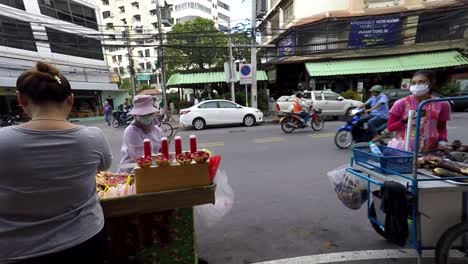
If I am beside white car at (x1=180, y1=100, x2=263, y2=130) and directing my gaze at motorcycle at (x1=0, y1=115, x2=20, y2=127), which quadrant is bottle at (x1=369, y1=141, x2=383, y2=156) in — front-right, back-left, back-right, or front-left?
back-left

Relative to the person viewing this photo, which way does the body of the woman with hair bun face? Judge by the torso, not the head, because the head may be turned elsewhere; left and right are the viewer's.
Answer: facing away from the viewer

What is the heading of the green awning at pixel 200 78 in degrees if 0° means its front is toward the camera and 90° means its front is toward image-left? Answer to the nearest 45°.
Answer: approximately 0°

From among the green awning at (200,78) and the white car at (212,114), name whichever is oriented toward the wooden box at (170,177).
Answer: the green awning

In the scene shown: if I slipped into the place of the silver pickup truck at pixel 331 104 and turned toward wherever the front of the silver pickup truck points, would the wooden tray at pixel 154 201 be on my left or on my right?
on my right

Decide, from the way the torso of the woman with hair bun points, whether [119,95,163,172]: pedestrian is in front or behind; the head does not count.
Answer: in front

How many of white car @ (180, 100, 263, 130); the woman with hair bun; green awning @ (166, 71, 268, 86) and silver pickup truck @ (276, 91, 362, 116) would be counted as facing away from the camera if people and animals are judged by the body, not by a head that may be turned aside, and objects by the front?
1

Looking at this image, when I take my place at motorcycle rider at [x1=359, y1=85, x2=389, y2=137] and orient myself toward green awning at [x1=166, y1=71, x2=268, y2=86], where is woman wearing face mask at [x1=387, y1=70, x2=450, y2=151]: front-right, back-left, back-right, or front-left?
back-left

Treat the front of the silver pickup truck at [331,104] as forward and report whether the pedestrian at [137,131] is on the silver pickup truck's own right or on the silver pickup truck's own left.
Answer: on the silver pickup truck's own right

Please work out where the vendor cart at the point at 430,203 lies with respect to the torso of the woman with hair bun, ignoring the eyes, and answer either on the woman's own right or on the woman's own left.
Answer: on the woman's own right

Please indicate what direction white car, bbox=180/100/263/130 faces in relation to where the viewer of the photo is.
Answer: facing to the right of the viewer

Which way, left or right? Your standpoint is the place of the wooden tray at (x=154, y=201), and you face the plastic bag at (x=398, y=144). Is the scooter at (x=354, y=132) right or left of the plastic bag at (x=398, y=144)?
left
